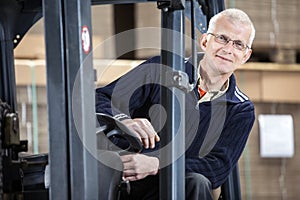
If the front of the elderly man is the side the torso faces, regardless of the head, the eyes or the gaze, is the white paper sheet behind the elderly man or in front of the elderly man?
behind

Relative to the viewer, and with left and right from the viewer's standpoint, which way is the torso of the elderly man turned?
facing the viewer and to the left of the viewer

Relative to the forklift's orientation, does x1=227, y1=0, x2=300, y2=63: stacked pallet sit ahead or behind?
behind
